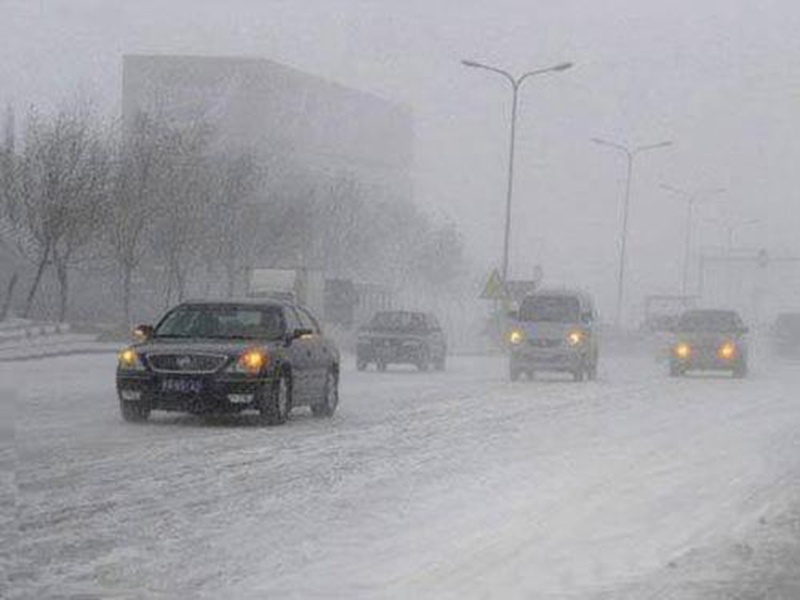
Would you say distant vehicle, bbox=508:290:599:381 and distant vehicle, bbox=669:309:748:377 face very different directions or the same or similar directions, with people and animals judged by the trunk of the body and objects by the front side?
same or similar directions

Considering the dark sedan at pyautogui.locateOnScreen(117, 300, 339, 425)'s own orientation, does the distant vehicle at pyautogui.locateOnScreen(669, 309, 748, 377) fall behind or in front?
behind

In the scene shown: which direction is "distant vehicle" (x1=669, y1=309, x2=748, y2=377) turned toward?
toward the camera

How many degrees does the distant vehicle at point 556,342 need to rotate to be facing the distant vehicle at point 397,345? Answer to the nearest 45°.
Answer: approximately 135° to its right

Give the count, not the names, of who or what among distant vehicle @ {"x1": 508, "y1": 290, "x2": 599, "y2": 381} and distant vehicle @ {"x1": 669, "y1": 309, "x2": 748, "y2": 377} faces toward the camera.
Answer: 2

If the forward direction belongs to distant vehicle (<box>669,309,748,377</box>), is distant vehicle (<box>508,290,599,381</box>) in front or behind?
in front

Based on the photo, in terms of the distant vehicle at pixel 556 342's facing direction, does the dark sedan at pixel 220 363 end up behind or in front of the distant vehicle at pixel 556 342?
in front

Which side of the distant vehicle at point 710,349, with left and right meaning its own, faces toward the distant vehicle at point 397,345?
right

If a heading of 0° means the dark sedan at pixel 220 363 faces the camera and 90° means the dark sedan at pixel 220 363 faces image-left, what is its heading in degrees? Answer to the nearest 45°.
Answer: approximately 45°

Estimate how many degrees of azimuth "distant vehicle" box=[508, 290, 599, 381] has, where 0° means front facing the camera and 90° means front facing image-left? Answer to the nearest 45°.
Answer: approximately 0°

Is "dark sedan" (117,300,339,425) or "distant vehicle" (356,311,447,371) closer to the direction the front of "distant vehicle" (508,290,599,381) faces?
the dark sedan

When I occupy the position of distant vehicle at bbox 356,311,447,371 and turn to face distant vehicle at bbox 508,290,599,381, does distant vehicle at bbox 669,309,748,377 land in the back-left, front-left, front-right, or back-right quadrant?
front-left

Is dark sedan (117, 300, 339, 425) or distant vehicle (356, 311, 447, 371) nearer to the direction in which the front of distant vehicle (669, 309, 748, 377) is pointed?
the dark sedan

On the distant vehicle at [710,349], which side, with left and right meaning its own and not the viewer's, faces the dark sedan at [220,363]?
front

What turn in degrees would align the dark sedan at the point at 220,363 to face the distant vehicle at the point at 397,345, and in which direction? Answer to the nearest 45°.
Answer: approximately 135° to its right
